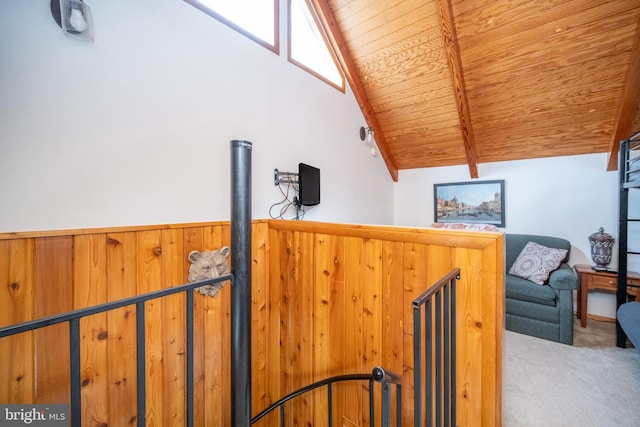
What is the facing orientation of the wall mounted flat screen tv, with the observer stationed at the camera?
facing the viewer and to the right of the viewer

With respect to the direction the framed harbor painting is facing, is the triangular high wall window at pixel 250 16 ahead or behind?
ahead

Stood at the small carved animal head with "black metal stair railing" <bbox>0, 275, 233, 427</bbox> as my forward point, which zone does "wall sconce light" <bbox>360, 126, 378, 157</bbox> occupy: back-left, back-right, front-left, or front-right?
back-left

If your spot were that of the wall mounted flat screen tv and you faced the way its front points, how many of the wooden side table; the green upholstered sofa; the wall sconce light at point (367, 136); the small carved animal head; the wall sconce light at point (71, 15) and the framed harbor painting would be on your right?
2

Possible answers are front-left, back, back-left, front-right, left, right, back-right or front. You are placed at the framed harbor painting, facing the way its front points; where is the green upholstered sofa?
left

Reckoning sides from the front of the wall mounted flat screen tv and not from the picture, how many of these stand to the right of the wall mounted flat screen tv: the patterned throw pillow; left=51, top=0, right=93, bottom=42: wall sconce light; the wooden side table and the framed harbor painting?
1

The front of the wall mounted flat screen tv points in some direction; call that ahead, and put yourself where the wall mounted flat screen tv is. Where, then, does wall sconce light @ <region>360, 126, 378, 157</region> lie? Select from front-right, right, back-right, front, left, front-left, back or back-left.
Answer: left

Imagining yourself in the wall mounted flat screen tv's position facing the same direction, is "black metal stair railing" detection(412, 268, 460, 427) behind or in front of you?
in front

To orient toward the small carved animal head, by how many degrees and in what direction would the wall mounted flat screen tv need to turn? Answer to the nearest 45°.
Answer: approximately 90° to its right

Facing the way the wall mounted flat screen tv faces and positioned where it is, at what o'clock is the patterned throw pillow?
The patterned throw pillow is roughly at 10 o'clock from the wall mounted flat screen tv.

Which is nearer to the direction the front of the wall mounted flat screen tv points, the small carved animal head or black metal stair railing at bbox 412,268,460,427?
the black metal stair railing

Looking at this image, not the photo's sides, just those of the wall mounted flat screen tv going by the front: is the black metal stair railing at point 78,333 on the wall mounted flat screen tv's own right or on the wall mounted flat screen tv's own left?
on the wall mounted flat screen tv's own right

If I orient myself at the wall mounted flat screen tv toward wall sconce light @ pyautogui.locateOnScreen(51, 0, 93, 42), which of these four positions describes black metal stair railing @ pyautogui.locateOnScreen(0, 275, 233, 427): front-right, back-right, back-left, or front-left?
front-left

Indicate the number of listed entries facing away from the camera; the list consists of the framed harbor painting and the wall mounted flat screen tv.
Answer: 0

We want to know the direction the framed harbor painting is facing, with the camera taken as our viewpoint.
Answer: facing the viewer and to the left of the viewer

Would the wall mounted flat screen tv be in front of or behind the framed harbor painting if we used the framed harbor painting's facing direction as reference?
in front
